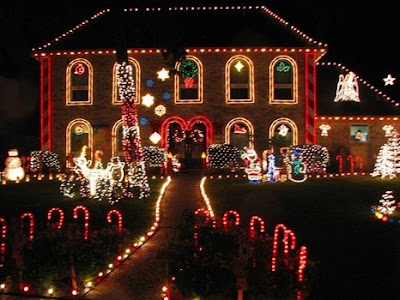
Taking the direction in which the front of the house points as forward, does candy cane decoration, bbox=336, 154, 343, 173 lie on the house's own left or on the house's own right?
on the house's own left

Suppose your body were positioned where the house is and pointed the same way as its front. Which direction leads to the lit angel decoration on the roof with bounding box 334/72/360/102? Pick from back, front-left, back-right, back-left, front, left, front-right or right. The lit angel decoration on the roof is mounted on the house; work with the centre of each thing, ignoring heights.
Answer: left

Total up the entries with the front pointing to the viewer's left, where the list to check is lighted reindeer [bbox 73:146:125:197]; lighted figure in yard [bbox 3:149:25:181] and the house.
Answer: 1

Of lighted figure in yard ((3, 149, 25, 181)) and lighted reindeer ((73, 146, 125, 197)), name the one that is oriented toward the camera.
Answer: the lighted figure in yard

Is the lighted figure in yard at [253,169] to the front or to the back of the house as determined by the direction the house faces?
to the front

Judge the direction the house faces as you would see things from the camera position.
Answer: facing the viewer

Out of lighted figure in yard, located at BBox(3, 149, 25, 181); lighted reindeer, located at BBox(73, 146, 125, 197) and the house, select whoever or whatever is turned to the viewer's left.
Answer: the lighted reindeer

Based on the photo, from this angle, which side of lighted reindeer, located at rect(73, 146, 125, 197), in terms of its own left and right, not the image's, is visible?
left

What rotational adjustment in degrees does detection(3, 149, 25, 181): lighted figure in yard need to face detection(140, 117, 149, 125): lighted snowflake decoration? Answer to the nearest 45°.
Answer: approximately 90° to its left

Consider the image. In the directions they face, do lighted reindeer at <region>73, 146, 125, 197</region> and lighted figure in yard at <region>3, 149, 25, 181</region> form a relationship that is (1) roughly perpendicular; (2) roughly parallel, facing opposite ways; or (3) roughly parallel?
roughly perpendicular

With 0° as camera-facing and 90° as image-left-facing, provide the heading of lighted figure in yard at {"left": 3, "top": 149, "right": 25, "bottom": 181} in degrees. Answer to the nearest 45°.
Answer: approximately 0°

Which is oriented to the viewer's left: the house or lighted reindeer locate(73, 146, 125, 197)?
the lighted reindeer

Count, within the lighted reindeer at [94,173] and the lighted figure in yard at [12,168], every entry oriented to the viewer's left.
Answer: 1
